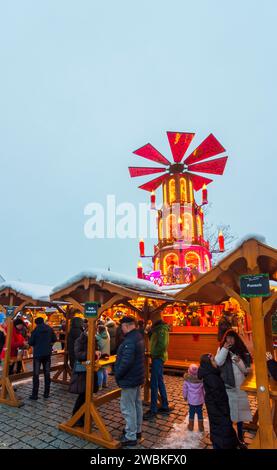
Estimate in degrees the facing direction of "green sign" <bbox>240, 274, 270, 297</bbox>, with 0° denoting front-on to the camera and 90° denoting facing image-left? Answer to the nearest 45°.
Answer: approximately 0°

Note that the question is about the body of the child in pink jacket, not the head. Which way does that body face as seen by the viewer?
away from the camera

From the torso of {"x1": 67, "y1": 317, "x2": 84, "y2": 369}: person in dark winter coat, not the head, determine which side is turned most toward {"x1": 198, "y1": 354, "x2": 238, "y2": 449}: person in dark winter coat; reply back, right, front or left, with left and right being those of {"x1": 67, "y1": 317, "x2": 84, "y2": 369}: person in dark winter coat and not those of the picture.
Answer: right

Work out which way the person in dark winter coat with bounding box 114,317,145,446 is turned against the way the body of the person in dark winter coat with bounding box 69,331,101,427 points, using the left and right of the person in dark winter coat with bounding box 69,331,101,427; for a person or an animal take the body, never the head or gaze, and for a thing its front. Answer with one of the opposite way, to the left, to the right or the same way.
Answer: the opposite way
